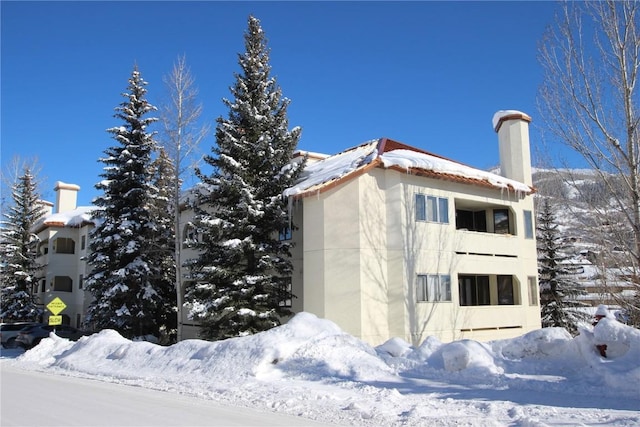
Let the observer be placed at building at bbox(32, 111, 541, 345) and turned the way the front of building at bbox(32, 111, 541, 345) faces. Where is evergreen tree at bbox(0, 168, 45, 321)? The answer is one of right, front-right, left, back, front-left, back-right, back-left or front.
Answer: back

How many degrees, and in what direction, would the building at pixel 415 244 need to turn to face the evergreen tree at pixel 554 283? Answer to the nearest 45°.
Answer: approximately 90° to its left

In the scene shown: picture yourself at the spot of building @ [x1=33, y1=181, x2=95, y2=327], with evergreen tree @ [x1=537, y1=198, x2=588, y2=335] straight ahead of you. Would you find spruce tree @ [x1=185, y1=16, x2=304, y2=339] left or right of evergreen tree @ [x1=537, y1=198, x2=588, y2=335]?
right

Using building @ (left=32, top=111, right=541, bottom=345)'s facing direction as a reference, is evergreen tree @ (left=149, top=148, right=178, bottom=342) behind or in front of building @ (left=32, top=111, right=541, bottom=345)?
behind

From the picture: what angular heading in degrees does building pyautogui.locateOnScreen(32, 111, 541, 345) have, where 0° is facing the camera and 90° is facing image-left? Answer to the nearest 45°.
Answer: approximately 315°
